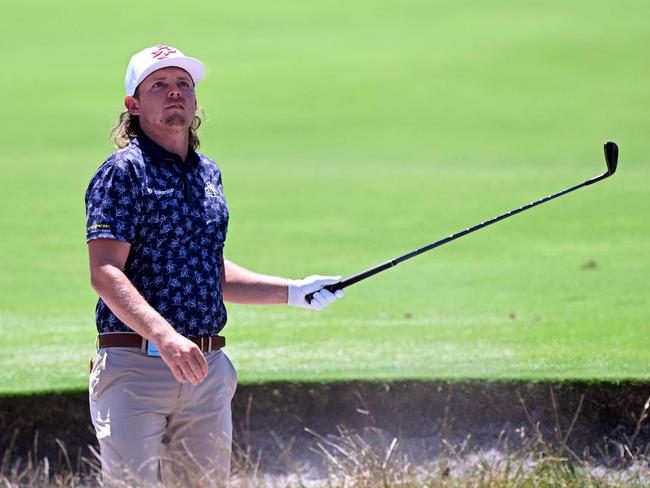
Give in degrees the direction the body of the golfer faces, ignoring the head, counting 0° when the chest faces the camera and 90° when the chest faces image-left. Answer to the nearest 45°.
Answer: approximately 315°
